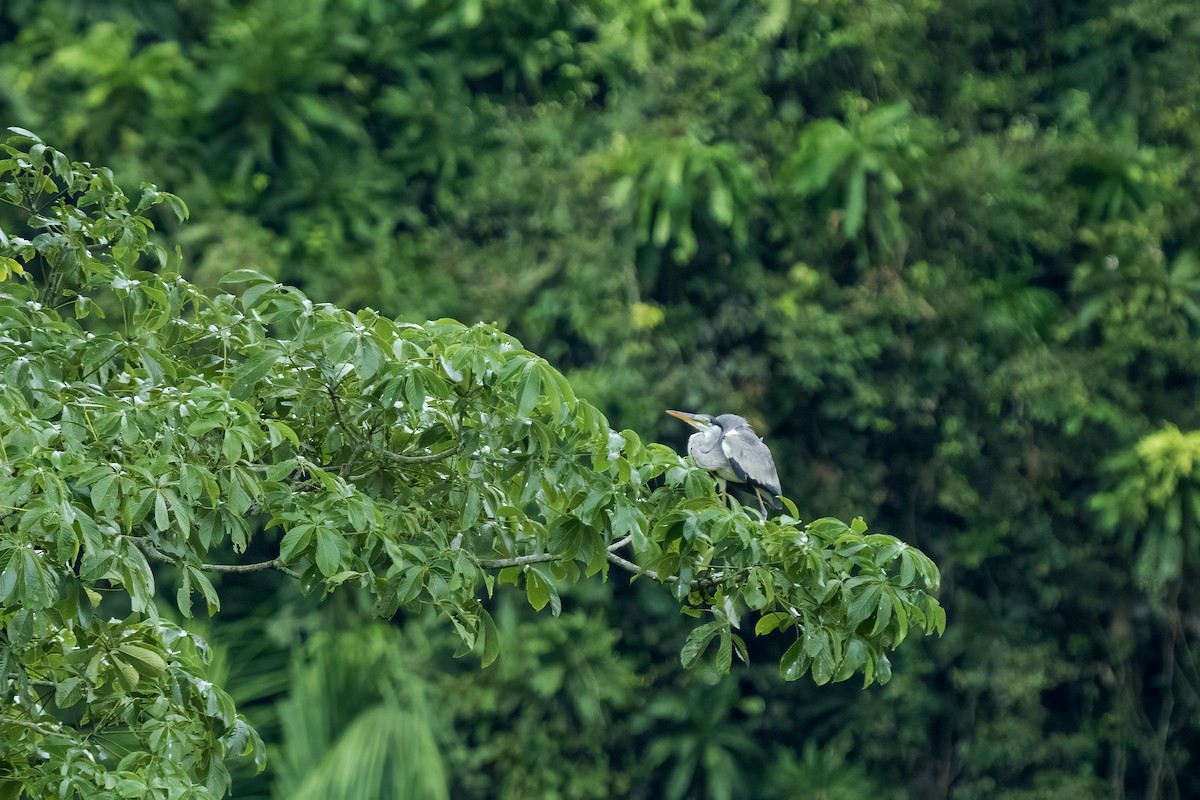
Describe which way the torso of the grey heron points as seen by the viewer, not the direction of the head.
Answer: to the viewer's left
